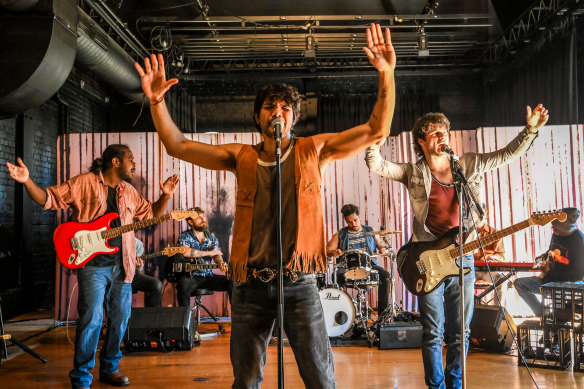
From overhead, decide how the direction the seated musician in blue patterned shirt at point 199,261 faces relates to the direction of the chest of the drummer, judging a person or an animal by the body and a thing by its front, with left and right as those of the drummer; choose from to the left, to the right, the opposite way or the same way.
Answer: the same way

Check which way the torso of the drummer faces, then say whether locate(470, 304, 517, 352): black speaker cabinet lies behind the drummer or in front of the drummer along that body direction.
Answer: in front

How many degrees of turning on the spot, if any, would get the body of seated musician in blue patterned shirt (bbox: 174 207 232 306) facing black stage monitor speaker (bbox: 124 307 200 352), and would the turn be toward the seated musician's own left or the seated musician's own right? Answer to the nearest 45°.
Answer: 0° — they already face it

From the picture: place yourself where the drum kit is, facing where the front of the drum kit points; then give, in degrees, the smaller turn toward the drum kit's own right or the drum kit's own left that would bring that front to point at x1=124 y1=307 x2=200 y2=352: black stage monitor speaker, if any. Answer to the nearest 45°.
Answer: approximately 45° to the drum kit's own right

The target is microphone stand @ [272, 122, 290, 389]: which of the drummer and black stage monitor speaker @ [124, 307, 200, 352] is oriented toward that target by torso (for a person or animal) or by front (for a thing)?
the drummer

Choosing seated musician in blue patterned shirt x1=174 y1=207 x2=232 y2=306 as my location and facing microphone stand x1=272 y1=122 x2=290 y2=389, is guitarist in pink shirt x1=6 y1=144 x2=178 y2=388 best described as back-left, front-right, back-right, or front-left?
front-right

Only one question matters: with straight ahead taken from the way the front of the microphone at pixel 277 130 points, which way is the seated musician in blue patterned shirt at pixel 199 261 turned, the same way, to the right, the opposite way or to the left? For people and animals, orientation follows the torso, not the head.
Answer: the opposite way

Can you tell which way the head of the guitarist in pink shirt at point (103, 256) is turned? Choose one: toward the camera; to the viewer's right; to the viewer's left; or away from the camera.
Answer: to the viewer's right

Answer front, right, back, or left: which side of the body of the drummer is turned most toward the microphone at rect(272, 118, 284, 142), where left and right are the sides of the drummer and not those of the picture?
front

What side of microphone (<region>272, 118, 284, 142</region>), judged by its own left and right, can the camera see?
back

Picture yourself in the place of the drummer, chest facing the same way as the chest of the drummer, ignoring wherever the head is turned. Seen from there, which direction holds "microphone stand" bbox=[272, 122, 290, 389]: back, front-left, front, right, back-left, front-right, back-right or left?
front

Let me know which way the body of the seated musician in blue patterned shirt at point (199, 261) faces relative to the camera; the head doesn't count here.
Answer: toward the camera

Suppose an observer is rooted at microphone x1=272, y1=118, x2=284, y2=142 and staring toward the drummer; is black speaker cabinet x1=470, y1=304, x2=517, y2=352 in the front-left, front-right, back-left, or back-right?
front-right

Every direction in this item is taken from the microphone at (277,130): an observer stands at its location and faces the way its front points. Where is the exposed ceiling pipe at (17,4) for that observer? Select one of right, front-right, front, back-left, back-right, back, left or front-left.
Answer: front-left

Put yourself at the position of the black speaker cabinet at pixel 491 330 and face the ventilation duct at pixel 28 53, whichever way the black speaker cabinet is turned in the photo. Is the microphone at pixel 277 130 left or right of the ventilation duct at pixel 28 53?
left

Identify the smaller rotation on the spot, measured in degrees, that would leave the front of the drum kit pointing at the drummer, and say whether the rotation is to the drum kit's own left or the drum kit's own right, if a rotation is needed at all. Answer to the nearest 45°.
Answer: approximately 135° to the drum kit's own right
